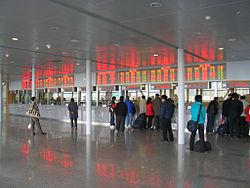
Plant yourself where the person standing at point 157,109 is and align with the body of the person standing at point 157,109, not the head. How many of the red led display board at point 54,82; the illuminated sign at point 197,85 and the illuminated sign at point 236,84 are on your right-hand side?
2

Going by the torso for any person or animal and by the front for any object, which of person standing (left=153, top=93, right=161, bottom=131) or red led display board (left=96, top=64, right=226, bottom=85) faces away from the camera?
the person standing

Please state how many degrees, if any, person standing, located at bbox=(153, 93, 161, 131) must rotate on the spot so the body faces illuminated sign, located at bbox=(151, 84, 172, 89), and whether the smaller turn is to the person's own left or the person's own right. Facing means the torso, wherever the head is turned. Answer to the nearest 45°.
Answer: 0° — they already face it

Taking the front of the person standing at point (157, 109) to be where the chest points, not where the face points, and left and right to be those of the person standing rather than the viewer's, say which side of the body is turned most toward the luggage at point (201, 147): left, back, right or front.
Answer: back

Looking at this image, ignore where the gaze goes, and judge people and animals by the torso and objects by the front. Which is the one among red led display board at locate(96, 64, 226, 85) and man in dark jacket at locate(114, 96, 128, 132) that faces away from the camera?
the man in dark jacket

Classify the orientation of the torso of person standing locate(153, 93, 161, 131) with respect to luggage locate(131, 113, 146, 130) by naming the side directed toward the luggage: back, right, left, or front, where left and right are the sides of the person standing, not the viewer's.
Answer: left

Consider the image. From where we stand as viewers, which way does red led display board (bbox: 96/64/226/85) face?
facing the viewer and to the left of the viewer

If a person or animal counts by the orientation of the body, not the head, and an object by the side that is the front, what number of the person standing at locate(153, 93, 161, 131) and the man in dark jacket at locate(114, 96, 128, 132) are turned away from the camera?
2

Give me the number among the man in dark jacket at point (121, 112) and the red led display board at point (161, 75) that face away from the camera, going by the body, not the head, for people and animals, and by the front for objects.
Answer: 1

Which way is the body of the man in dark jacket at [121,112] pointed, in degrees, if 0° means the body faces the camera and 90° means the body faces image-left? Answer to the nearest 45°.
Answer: approximately 180°

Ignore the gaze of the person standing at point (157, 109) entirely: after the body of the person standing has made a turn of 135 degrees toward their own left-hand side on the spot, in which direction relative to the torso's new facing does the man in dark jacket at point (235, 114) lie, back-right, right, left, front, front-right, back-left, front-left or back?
left

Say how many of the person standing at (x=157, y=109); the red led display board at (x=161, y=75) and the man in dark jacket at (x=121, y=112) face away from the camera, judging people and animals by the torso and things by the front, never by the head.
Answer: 2

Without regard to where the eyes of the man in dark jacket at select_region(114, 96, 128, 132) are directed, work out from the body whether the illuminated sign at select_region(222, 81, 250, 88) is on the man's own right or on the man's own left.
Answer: on the man's own right

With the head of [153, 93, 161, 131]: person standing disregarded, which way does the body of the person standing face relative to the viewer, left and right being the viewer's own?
facing away from the viewer

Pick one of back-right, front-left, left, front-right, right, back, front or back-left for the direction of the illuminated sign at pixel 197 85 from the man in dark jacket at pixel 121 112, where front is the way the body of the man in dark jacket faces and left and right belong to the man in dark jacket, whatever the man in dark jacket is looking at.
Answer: right

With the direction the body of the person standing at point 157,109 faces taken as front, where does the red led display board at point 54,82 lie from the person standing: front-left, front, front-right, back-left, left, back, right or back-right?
front-left

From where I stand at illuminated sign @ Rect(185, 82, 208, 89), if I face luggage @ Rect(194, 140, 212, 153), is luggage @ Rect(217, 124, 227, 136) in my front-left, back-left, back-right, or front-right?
front-left
